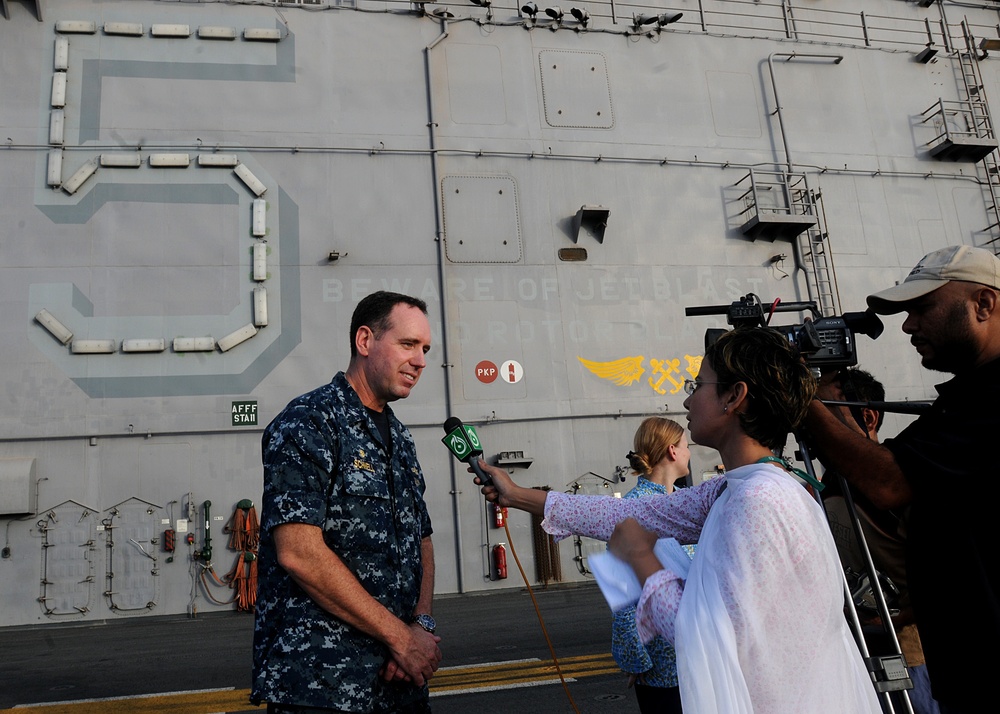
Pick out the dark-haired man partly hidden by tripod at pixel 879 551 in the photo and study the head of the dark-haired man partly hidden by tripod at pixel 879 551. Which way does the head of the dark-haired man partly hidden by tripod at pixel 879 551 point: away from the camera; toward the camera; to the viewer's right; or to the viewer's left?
to the viewer's left

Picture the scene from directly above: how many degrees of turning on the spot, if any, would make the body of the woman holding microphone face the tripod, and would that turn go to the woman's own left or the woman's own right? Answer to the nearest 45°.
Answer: approximately 135° to the woman's own right

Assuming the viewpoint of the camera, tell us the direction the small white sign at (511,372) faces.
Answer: facing the viewer

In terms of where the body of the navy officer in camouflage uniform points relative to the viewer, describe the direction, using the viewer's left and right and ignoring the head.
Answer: facing the viewer and to the right of the viewer

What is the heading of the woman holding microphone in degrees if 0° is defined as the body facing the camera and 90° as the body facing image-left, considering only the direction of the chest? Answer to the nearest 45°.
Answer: approximately 90°

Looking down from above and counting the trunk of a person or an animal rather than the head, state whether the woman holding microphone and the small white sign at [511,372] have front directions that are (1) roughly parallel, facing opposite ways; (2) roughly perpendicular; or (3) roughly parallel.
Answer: roughly perpendicular

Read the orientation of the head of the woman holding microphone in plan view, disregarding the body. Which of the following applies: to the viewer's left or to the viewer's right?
to the viewer's left

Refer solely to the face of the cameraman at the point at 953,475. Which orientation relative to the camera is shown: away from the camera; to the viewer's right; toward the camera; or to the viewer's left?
to the viewer's left

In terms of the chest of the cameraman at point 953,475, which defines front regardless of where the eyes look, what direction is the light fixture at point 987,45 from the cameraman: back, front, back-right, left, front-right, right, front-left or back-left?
right

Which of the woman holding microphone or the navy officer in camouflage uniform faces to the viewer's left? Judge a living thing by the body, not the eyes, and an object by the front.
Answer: the woman holding microphone

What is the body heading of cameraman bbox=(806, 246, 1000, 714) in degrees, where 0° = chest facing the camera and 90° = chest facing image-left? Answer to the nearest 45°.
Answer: approximately 90°

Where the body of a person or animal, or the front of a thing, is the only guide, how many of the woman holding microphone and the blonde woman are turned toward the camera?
0

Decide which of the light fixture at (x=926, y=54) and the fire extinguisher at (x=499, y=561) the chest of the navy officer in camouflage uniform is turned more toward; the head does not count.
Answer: the light fixture

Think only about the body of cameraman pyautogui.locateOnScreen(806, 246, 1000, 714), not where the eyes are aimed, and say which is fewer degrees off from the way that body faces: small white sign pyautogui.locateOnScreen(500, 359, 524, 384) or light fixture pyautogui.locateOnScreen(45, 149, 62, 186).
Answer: the light fixture

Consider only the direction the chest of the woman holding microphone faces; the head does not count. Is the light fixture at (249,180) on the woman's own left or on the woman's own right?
on the woman's own right

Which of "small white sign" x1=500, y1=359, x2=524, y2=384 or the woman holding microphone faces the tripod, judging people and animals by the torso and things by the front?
the small white sign

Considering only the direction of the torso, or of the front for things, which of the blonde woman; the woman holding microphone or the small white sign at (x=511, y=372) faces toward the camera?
the small white sign
